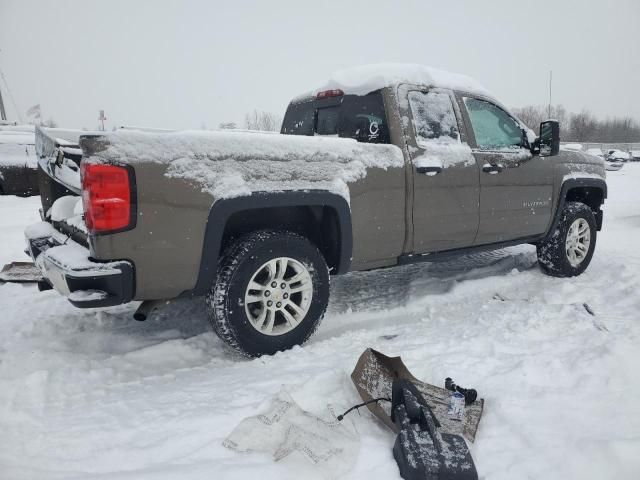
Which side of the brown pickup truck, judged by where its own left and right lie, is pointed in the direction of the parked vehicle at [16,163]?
left

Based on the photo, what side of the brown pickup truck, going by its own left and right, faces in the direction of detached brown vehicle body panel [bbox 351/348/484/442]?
right

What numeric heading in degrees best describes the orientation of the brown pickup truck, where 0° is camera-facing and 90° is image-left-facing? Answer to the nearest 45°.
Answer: approximately 225°
